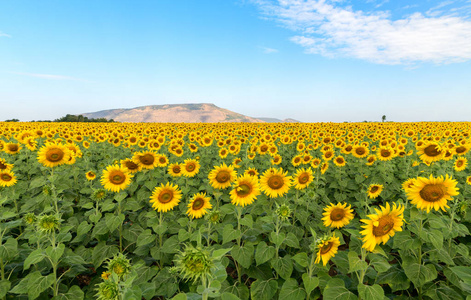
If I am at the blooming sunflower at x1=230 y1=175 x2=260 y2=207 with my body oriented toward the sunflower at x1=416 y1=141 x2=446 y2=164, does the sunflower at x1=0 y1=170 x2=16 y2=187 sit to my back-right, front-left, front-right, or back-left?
back-left

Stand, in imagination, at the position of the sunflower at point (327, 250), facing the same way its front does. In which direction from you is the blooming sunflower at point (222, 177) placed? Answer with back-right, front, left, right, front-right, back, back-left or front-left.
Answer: back

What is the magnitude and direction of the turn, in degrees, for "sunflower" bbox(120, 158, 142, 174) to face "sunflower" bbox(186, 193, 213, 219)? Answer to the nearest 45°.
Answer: approximately 45° to its left

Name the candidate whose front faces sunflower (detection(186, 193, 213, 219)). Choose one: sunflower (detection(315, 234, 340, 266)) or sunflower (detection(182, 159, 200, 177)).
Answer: sunflower (detection(182, 159, 200, 177))

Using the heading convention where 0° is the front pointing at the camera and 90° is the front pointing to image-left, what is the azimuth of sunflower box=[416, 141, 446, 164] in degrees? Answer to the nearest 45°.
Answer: approximately 0°

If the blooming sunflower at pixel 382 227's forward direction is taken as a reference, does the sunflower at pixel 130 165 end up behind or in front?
behind

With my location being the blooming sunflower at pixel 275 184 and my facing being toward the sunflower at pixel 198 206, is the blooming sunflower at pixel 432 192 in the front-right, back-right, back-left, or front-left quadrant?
back-left

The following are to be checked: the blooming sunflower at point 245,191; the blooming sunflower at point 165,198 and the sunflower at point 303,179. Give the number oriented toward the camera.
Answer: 3

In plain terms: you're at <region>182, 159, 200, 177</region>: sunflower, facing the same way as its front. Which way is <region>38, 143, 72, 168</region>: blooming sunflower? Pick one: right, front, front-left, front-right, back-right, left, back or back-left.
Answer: right

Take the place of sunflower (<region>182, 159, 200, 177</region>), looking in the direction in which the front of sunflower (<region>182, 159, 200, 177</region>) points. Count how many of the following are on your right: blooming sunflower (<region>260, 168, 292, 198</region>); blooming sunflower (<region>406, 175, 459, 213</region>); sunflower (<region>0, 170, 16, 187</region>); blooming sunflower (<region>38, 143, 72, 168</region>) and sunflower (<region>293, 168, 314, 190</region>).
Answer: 2

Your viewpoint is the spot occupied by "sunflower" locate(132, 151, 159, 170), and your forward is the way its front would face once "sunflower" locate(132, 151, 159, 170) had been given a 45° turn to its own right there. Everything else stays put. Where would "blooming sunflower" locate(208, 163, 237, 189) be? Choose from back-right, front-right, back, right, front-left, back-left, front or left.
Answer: left

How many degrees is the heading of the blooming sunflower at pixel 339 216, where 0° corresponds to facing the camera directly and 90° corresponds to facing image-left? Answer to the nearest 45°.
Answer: approximately 0°

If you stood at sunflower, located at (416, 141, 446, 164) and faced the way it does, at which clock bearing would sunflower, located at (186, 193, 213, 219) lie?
sunflower, located at (186, 193, 213, 219) is roughly at 1 o'clock from sunflower, located at (416, 141, 446, 164).
